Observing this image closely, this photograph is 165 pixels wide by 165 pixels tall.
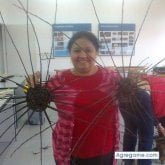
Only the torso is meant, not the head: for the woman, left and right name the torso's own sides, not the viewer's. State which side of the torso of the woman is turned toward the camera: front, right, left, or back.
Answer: front
